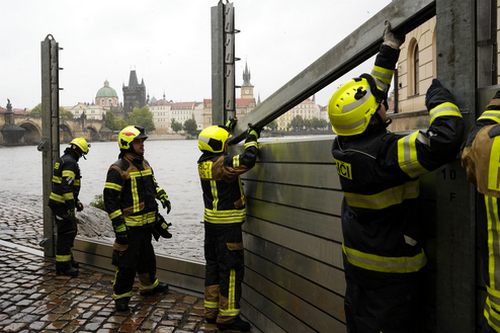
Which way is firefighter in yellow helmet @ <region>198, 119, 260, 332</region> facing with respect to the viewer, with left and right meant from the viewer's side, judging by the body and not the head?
facing away from the viewer and to the right of the viewer

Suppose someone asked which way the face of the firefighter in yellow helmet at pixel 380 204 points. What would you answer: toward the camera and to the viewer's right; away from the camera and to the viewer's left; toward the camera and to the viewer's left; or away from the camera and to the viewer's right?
away from the camera and to the viewer's right

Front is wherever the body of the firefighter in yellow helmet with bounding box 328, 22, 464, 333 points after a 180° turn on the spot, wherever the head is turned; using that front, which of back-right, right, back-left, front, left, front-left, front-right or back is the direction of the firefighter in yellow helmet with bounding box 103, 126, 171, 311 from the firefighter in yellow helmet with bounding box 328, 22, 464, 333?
right

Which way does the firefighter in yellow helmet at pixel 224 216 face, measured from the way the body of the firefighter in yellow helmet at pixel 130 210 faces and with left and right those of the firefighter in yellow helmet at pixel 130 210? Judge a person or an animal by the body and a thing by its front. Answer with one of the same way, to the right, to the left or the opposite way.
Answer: to the left

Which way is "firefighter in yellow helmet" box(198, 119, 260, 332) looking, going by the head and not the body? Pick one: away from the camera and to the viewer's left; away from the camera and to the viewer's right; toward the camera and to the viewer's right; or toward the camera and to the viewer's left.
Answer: away from the camera and to the viewer's right

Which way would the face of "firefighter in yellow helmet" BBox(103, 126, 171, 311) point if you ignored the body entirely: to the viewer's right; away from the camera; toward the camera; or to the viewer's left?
to the viewer's right

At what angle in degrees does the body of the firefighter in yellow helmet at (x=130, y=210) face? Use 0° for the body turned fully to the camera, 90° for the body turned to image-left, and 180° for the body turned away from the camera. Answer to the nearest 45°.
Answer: approximately 315°

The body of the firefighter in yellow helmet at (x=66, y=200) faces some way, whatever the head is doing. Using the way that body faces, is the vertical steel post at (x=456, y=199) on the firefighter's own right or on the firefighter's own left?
on the firefighter's own right

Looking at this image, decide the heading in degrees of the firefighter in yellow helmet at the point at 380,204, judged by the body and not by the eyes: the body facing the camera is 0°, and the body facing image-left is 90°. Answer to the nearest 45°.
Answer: approximately 225°

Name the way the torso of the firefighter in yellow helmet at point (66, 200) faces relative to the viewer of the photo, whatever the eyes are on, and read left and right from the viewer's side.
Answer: facing to the right of the viewer
